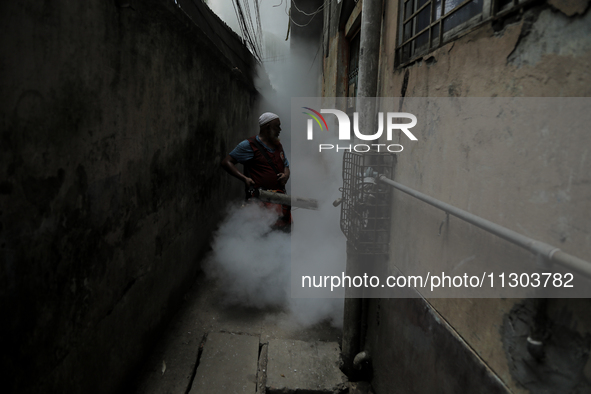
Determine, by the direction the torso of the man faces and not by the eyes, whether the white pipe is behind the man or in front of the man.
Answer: in front

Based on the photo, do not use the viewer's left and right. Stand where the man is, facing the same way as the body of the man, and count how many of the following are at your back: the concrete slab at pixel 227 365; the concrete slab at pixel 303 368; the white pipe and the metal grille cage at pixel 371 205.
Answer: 0

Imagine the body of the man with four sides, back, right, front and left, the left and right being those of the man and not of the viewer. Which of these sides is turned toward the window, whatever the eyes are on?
front

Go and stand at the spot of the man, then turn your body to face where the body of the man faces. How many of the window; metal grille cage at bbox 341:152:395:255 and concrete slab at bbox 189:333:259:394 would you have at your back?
0

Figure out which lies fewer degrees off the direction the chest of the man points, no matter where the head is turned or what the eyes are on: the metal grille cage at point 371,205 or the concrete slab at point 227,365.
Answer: the metal grille cage

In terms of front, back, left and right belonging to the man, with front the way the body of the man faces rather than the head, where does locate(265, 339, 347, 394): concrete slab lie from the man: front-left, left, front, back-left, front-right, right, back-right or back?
front-right

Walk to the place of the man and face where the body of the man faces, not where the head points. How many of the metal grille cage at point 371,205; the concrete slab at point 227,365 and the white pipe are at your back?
0

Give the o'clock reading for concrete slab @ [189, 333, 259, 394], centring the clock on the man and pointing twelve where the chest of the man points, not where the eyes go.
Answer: The concrete slab is roughly at 2 o'clock from the man.

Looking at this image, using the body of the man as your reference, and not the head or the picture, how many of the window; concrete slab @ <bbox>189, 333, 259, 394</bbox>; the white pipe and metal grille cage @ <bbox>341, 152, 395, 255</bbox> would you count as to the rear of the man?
0

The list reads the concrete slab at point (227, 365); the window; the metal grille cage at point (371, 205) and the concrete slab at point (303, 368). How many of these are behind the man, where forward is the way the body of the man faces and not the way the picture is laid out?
0

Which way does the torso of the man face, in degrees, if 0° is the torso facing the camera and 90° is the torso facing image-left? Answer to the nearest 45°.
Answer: approximately 315°
